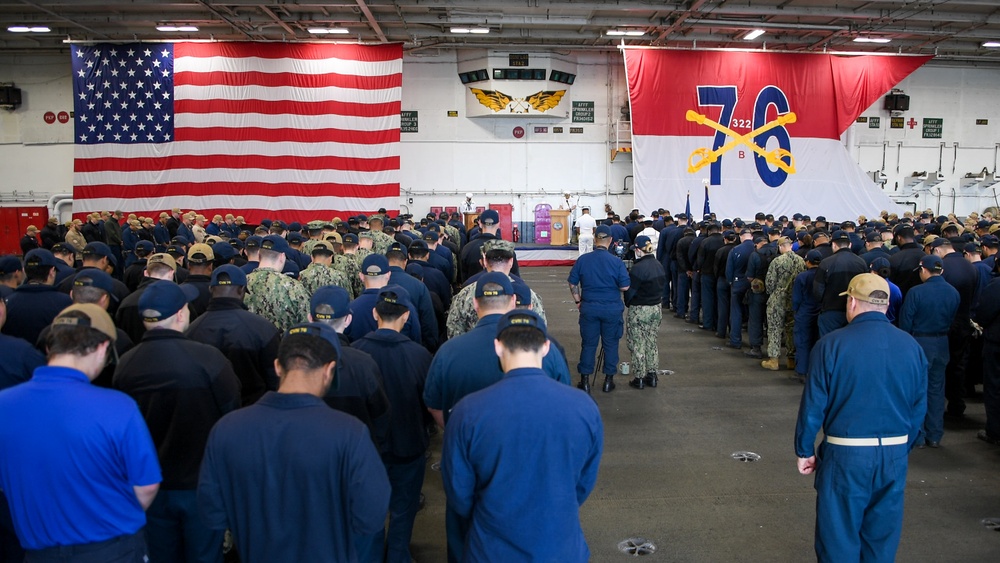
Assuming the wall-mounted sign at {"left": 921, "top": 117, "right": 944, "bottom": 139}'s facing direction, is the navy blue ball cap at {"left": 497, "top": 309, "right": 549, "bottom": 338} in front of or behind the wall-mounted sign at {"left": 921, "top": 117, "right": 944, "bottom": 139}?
in front

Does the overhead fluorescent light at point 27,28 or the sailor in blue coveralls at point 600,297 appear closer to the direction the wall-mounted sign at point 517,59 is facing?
the sailor in blue coveralls

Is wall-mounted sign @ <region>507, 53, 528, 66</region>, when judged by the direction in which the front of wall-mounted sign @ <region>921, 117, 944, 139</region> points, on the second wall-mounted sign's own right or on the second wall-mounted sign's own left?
on the second wall-mounted sign's own right

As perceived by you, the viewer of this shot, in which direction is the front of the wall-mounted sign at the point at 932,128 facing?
facing the viewer

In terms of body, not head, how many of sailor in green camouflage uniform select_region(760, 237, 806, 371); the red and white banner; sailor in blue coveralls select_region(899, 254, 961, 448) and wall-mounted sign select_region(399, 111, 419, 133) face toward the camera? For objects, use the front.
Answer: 2

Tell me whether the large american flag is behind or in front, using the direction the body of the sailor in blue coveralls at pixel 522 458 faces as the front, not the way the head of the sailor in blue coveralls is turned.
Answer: in front

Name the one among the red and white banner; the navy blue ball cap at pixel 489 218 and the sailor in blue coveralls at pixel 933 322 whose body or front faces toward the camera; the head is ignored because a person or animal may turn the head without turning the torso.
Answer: the red and white banner

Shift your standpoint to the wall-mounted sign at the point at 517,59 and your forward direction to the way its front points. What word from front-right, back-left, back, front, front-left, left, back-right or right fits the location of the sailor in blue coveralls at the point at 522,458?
front

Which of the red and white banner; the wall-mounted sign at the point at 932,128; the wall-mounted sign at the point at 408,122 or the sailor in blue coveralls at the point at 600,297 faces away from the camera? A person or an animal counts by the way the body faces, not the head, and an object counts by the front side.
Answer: the sailor in blue coveralls

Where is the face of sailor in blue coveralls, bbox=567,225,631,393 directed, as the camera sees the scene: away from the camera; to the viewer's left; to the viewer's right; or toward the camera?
away from the camera

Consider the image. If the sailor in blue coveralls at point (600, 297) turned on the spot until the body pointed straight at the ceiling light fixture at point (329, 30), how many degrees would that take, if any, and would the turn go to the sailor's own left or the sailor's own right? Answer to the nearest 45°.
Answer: approximately 45° to the sailor's own left

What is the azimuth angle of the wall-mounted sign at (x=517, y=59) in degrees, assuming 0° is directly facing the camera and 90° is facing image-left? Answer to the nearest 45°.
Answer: approximately 0°

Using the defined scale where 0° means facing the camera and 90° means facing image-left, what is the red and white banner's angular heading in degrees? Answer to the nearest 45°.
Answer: approximately 0°

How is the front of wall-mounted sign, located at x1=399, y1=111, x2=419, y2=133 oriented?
toward the camera

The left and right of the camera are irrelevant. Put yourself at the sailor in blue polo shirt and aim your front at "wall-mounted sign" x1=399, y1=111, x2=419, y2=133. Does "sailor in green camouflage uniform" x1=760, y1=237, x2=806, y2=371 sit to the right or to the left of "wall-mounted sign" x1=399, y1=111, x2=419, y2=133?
right

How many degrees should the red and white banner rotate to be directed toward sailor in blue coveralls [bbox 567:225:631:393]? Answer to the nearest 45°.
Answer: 0° — it already faces them

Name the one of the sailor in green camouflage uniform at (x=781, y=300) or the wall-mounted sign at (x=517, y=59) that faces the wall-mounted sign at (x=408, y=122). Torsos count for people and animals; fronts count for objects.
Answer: the sailor in green camouflage uniform

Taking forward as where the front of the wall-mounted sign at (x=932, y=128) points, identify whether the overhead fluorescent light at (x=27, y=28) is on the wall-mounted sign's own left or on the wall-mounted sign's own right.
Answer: on the wall-mounted sign's own right
